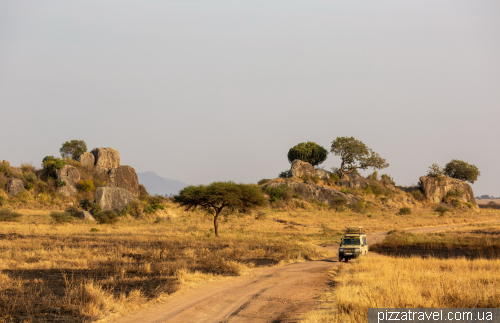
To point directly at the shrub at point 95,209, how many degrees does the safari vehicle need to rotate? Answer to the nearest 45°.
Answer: approximately 90° to its right

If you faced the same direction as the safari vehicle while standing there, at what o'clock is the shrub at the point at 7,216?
The shrub is roughly at 4 o'clock from the safari vehicle.

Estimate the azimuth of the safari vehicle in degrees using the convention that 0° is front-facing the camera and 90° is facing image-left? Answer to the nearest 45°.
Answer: approximately 45°
